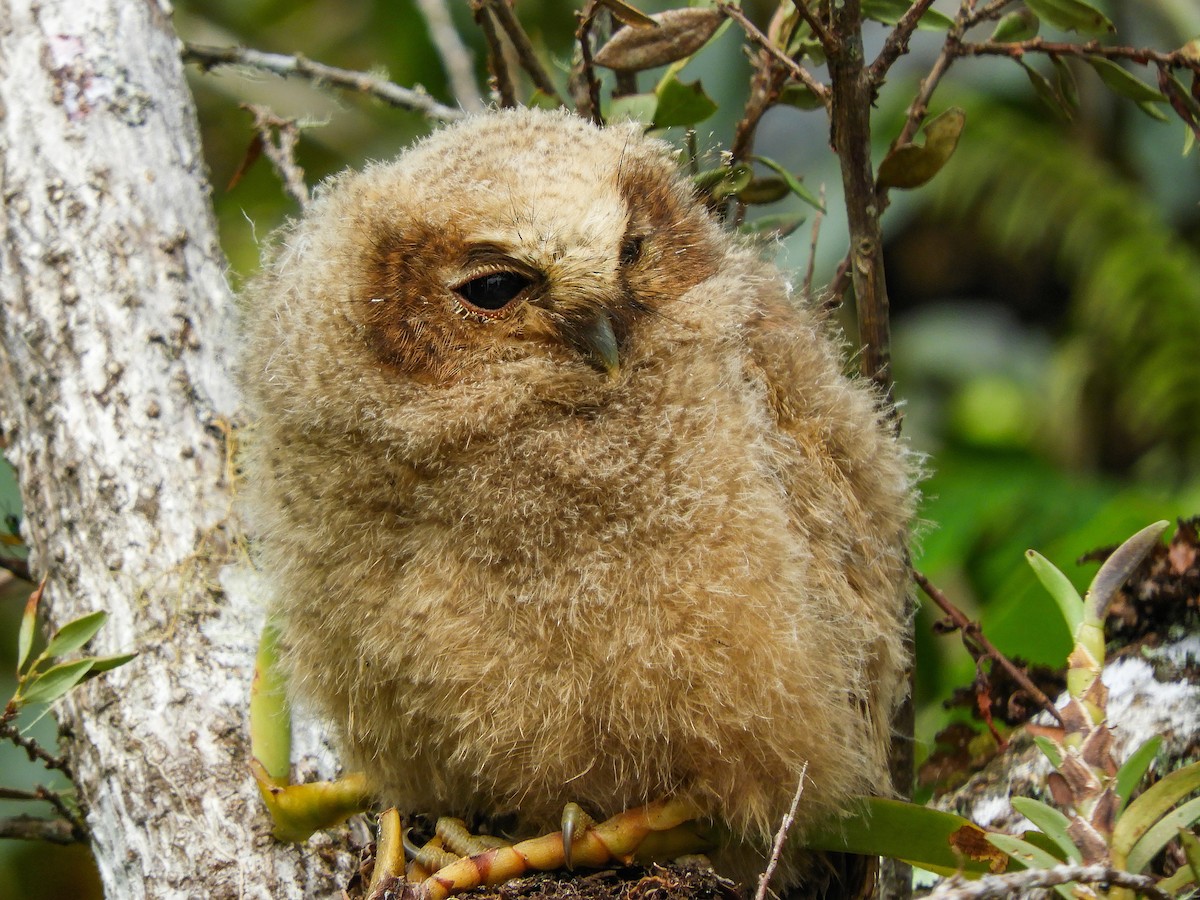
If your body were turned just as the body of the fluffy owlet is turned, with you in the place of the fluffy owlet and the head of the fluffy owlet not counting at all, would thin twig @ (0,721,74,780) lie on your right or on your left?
on your right

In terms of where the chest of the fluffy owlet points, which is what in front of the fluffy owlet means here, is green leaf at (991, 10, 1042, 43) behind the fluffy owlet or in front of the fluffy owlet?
behind

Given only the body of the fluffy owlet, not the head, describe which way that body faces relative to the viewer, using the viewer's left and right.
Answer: facing the viewer and to the left of the viewer

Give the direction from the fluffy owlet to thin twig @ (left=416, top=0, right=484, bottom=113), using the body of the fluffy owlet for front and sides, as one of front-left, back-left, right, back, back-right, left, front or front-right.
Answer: back-right

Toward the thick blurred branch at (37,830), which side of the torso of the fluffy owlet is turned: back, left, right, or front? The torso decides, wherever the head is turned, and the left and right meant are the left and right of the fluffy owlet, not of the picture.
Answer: right

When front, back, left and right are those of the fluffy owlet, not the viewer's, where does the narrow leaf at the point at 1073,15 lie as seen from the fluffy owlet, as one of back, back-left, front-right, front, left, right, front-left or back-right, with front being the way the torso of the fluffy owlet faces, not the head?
back-left

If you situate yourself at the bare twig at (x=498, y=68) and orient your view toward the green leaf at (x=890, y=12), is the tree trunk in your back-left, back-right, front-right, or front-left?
back-right
